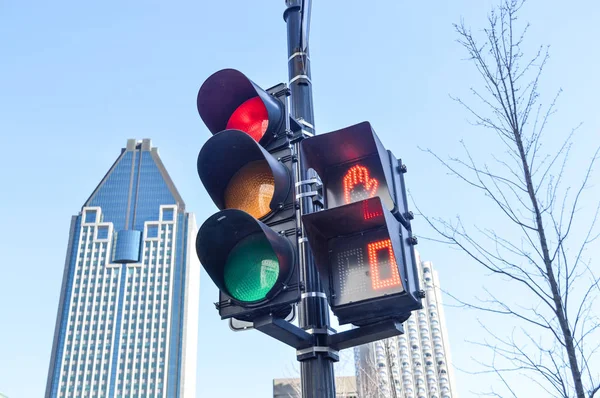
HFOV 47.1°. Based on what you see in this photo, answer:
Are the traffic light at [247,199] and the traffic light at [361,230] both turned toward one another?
no

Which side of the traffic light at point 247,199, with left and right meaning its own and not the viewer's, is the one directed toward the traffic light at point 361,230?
left

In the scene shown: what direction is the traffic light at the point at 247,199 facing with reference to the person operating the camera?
facing the viewer and to the left of the viewer

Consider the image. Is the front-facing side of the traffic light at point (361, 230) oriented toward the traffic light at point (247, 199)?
no

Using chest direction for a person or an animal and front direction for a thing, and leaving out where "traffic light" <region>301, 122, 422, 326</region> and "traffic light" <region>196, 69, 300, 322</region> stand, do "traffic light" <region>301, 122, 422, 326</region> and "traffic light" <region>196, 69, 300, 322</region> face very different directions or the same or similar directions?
same or similar directions

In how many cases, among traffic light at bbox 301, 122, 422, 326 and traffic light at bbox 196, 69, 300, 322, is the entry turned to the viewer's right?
0

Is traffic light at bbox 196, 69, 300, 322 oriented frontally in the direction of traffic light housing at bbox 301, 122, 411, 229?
no

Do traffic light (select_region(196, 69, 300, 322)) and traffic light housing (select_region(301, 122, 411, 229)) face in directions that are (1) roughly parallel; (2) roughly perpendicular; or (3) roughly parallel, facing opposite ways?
roughly parallel
